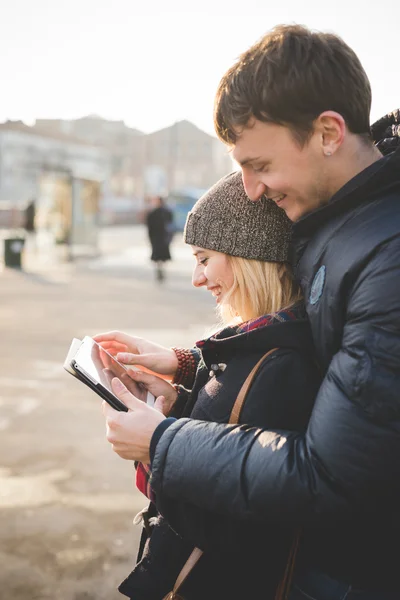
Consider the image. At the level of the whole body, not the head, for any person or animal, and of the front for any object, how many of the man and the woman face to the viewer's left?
2

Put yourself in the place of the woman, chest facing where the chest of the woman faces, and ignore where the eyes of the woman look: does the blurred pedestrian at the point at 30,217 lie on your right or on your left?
on your right

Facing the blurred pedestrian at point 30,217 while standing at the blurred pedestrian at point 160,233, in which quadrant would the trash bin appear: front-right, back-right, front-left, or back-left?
front-left

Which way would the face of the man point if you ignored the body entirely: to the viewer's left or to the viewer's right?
to the viewer's left

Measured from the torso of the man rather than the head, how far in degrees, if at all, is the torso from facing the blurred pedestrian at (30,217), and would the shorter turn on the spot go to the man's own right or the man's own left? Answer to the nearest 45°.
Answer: approximately 90° to the man's own right

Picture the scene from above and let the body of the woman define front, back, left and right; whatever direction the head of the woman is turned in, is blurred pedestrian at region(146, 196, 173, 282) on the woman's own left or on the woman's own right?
on the woman's own right

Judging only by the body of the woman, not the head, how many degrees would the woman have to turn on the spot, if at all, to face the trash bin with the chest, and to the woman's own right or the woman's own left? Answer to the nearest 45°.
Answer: approximately 90° to the woman's own right

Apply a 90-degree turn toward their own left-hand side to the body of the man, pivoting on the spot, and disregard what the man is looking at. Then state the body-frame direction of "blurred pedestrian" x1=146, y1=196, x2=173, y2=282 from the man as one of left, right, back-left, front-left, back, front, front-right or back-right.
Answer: back

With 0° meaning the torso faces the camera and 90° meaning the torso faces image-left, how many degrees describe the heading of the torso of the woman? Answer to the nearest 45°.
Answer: approximately 90°

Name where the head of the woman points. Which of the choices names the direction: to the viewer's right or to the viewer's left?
to the viewer's left

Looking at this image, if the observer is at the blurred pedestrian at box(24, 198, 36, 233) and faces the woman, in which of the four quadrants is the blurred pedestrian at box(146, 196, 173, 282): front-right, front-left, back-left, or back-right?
front-left

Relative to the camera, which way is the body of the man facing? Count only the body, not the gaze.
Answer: to the viewer's left

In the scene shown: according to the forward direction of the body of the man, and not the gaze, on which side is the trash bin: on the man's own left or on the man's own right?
on the man's own right
